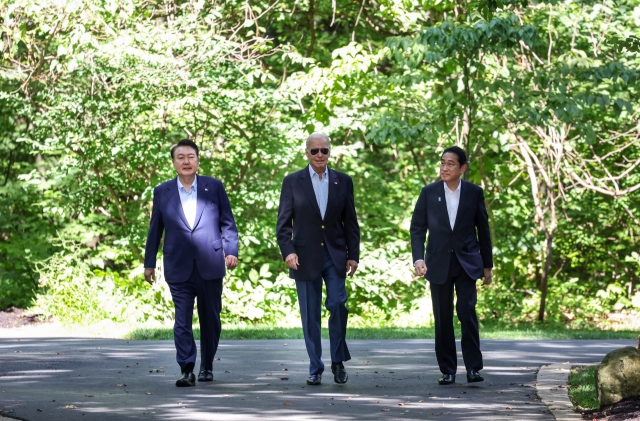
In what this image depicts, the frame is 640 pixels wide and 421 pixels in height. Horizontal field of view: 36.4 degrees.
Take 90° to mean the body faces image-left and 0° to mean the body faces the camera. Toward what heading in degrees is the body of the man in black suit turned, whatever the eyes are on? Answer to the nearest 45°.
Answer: approximately 0°

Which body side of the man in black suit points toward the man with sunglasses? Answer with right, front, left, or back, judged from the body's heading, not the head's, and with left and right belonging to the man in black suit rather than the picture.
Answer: right

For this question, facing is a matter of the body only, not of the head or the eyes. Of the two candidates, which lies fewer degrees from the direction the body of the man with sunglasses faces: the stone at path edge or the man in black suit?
the stone at path edge

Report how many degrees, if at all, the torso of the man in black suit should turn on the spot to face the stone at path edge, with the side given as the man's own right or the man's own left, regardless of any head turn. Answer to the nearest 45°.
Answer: approximately 45° to the man's own left

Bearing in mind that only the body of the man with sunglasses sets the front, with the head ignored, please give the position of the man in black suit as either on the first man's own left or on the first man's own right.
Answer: on the first man's own left

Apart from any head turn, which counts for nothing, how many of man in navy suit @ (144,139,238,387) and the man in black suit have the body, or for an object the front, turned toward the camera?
2

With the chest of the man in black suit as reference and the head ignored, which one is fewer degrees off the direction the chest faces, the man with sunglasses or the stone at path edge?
the stone at path edge

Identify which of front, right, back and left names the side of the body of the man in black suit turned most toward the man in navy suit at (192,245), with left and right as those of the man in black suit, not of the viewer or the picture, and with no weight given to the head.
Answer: right

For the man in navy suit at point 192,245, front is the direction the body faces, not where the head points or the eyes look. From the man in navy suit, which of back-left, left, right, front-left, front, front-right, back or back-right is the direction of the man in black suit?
left

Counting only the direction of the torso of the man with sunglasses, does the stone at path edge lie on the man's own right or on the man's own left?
on the man's own left

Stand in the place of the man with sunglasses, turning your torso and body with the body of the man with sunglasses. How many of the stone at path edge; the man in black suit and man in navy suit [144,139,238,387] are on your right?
1
